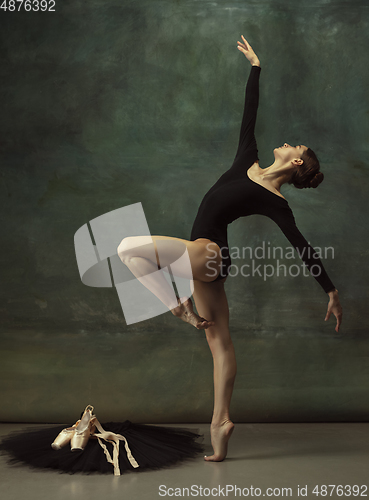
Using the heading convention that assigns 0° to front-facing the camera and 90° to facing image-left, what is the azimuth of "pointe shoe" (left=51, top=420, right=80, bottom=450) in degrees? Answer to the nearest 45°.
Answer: approximately 45°
